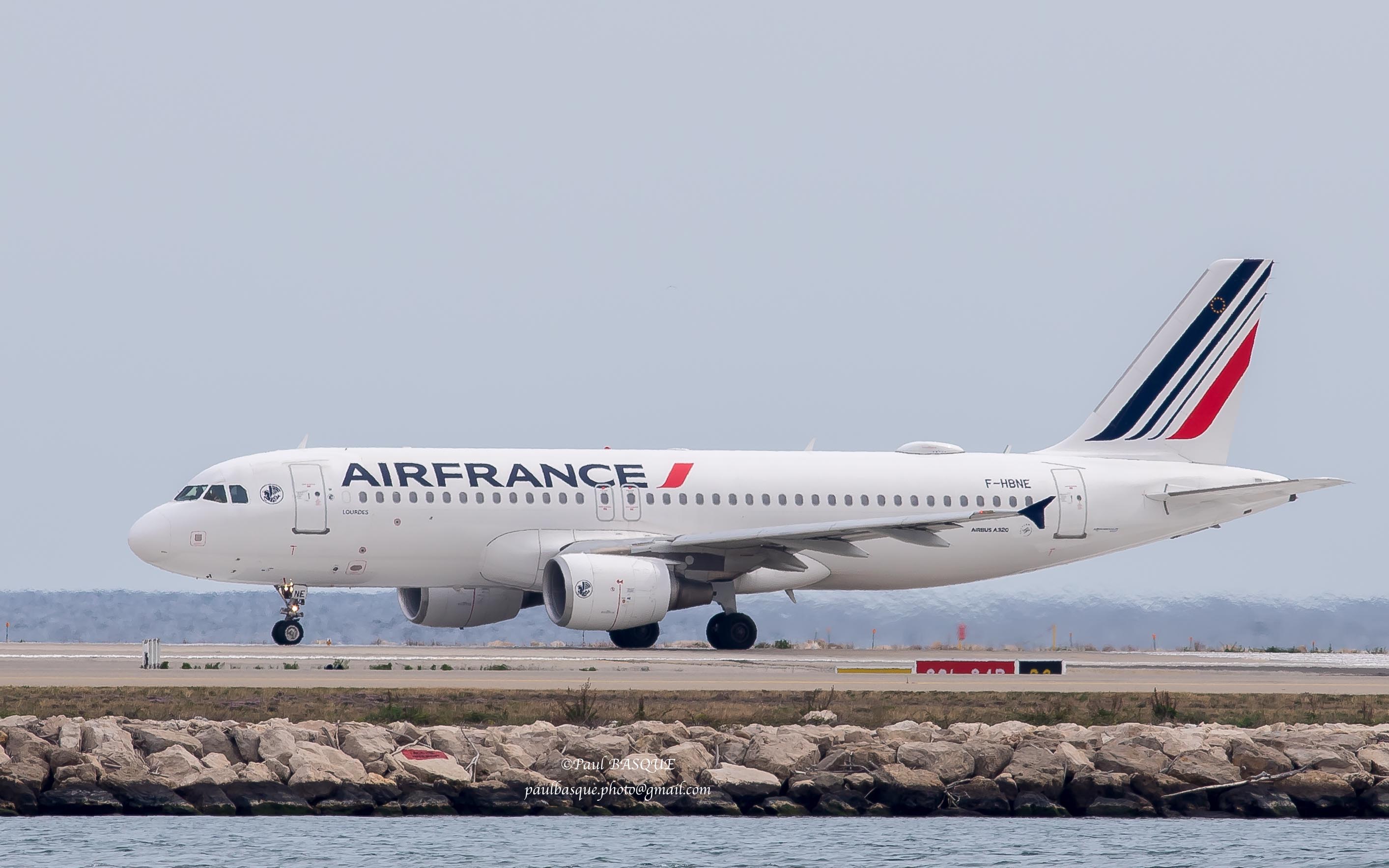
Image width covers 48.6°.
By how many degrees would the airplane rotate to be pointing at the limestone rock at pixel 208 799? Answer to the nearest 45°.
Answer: approximately 90° to its left

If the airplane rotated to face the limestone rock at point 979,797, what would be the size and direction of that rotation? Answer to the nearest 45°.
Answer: approximately 90° to its left

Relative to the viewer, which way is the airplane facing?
to the viewer's left

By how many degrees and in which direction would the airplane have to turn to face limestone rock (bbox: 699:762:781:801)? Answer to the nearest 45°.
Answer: approximately 90° to its left

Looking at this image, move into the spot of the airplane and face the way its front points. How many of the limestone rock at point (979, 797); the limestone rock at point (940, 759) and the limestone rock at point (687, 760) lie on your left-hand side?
3

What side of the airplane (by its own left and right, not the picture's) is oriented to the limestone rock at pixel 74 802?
left

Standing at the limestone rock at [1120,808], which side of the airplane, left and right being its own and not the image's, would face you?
left

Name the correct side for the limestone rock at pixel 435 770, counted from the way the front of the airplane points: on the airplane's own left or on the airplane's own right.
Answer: on the airplane's own left

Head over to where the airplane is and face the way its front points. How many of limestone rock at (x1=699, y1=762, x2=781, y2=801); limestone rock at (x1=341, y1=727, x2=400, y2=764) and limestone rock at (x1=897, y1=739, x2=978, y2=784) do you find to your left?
3
